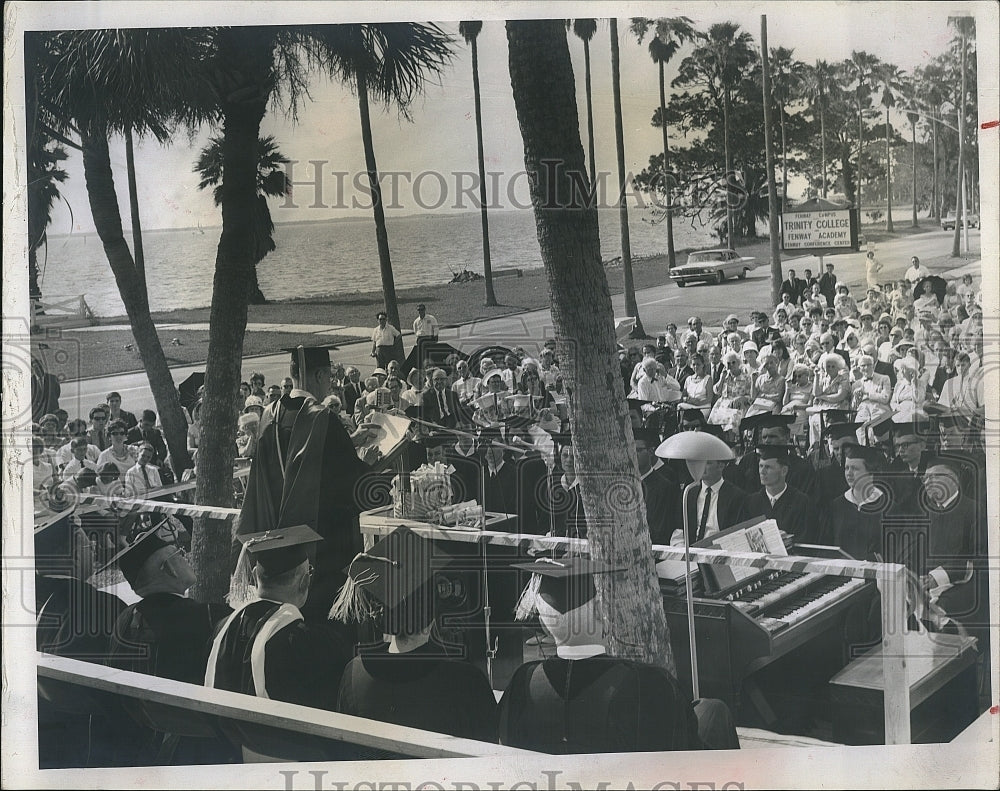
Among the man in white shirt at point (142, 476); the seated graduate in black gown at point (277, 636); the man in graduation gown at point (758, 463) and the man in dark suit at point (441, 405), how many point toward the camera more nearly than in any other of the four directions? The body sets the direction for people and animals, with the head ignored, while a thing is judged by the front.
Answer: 3

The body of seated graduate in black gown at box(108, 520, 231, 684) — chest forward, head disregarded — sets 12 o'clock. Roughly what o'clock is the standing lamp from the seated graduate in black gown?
The standing lamp is roughly at 2 o'clock from the seated graduate in black gown.

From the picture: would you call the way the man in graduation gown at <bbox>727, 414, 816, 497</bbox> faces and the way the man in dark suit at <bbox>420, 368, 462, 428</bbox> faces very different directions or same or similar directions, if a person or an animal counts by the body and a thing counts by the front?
same or similar directions

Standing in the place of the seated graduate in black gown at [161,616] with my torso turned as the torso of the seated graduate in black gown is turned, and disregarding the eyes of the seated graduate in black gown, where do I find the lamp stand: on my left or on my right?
on my right

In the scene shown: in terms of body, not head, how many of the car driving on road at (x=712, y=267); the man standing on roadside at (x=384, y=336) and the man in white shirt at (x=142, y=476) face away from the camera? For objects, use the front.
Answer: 0

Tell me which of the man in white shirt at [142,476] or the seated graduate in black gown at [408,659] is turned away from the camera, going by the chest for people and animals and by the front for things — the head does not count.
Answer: the seated graduate in black gown

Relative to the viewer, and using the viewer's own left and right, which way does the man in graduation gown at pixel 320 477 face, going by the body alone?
facing away from the viewer and to the right of the viewer

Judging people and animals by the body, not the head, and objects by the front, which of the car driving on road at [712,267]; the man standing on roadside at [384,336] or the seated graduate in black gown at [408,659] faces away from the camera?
the seated graduate in black gown

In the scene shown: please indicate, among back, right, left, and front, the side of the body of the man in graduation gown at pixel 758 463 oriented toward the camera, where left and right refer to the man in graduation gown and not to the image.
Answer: front

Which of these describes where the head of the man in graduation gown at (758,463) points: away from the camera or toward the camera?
toward the camera

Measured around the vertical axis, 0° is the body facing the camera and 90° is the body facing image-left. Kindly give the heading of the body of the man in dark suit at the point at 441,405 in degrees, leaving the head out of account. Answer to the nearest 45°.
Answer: approximately 0°

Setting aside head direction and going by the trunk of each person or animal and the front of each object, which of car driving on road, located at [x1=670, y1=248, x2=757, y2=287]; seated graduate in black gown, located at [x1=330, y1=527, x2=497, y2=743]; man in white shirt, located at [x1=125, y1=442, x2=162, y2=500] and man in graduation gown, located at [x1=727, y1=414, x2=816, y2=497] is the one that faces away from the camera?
the seated graduate in black gown

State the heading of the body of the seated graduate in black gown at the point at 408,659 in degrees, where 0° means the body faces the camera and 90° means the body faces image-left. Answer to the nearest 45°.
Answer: approximately 180°

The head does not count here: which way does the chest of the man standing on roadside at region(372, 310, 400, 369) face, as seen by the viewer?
toward the camera
